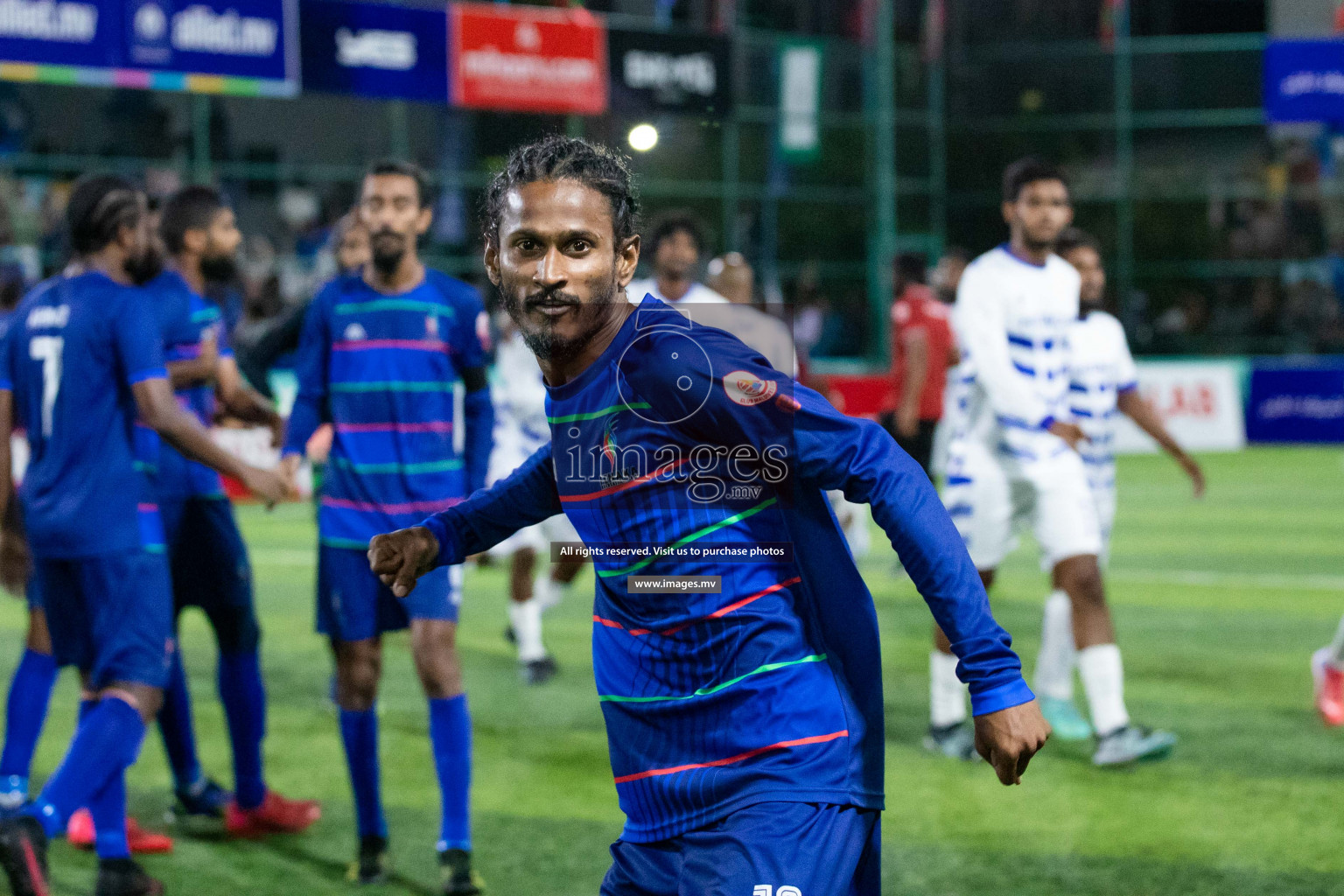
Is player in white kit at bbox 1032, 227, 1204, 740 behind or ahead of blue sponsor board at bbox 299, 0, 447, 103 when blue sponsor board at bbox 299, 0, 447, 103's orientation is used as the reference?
ahead

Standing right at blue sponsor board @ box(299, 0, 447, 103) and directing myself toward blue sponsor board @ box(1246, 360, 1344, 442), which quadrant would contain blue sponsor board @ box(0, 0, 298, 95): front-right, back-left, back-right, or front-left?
back-right

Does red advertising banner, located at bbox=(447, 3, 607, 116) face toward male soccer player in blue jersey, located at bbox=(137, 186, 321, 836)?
yes

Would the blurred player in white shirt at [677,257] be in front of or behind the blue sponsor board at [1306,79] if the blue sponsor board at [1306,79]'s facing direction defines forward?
in front

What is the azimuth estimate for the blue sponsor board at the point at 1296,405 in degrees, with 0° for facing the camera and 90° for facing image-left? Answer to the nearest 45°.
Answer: approximately 0°

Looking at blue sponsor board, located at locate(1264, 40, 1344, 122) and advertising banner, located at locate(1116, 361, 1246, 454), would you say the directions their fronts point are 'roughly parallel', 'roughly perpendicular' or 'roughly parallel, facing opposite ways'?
roughly parallel

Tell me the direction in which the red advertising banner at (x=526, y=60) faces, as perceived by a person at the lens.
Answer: facing the viewer

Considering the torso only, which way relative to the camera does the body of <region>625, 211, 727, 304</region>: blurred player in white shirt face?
toward the camera

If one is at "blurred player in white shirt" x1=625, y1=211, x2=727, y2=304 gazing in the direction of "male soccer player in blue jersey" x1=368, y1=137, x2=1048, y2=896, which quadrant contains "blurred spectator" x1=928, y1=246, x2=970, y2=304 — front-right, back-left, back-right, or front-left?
back-left

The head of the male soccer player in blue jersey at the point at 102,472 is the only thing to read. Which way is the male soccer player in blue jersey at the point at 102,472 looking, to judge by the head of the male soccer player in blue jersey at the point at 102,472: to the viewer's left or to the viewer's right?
to the viewer's right

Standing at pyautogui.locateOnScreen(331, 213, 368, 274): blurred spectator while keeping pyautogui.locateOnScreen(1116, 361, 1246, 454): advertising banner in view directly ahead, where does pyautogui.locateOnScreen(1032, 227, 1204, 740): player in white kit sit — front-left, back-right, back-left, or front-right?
front-right

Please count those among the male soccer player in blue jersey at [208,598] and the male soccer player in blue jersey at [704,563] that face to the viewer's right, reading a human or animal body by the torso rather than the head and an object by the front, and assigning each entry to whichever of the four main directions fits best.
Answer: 1

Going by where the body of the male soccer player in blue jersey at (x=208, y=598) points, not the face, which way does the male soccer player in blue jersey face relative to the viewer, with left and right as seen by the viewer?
facing to the right of the viewer

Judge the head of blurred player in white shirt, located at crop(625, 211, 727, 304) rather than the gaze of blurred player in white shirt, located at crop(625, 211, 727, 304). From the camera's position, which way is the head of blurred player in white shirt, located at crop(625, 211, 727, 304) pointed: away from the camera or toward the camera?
toward the camera

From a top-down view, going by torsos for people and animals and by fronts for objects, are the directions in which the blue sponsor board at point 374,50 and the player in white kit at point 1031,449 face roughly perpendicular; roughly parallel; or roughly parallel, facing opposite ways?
roughly parallel

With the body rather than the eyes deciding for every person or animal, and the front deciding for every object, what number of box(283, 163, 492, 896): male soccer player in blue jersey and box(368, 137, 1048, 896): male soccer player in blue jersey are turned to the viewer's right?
0
